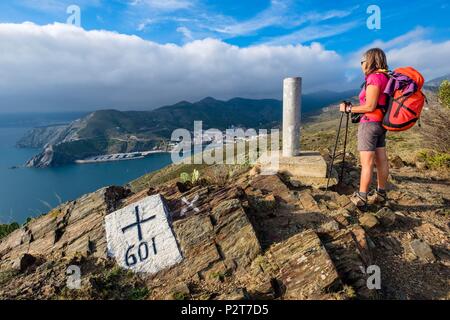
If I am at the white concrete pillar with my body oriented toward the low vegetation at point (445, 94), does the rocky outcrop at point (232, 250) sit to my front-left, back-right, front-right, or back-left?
back-right

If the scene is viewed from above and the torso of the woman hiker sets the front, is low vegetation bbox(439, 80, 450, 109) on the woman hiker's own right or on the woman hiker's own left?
on the woman hiker's own right

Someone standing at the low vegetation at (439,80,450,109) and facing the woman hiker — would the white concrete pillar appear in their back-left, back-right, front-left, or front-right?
front-right

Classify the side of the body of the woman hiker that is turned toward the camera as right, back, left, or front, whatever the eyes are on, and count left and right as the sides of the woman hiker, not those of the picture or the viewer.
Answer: left

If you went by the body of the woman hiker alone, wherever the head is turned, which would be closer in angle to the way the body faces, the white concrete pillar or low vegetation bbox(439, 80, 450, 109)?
the white concrete pillar
